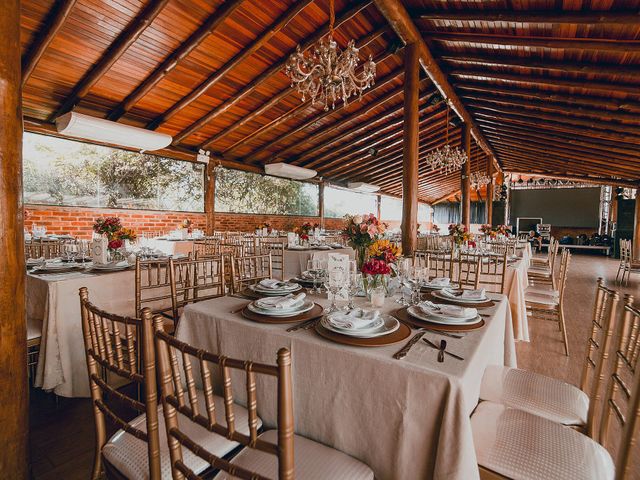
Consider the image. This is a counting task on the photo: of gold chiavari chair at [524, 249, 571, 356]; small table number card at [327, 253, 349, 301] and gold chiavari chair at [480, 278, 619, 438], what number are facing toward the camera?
1

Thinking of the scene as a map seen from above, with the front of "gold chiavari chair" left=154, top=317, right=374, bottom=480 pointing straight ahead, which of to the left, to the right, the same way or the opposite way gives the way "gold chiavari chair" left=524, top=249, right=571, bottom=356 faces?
to the left

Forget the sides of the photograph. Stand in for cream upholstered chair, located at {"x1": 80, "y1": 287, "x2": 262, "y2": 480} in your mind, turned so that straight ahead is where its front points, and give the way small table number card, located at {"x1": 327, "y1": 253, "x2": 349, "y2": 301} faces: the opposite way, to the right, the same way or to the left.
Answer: the opposite way

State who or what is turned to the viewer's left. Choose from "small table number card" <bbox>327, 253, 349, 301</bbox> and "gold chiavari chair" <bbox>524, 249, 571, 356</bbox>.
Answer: the gold chiavari chair

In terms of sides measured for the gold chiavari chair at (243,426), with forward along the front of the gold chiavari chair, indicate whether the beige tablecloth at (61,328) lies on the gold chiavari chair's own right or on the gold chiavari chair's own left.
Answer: on the gold chiavari chair's own left

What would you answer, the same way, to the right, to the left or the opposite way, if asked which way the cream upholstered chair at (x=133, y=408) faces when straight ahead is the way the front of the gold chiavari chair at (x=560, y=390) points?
to the right

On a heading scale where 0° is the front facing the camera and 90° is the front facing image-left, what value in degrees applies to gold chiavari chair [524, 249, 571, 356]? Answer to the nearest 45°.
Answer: approximately 90°

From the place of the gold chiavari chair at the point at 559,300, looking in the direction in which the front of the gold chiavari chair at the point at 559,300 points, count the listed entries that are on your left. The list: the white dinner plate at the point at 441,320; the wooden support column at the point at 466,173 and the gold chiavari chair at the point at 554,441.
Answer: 2

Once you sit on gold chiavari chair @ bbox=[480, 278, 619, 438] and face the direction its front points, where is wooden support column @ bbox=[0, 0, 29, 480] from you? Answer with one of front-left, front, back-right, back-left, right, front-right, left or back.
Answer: front-left

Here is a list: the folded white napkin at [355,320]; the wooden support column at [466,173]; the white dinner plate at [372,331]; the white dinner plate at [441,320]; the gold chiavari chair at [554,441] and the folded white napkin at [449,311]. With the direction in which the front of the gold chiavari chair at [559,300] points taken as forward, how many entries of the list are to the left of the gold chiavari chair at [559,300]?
5

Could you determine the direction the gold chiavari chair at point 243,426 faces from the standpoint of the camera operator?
facing away from the viewer and to the right of the viewer

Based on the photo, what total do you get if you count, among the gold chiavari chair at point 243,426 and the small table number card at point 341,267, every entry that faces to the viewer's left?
0

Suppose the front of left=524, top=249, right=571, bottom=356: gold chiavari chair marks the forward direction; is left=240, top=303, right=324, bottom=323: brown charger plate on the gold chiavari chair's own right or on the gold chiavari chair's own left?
on the gold chiavari chair's own left

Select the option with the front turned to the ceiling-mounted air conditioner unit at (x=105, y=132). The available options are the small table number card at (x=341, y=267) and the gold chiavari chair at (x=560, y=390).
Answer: the gold chiavari chair

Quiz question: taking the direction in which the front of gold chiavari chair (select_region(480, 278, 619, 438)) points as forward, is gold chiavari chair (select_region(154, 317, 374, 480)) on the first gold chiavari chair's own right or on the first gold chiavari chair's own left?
on the first gold chiavari chair's own left

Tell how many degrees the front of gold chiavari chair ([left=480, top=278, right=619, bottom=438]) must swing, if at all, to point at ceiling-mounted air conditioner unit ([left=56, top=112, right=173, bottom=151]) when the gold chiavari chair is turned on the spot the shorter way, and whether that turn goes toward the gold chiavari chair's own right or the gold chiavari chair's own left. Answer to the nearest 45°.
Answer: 0° — it already faces it

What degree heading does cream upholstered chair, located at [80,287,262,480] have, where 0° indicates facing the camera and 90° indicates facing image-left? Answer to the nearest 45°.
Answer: approximately 225°

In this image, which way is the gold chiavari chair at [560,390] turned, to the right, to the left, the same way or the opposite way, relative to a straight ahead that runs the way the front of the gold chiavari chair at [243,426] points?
to the left
